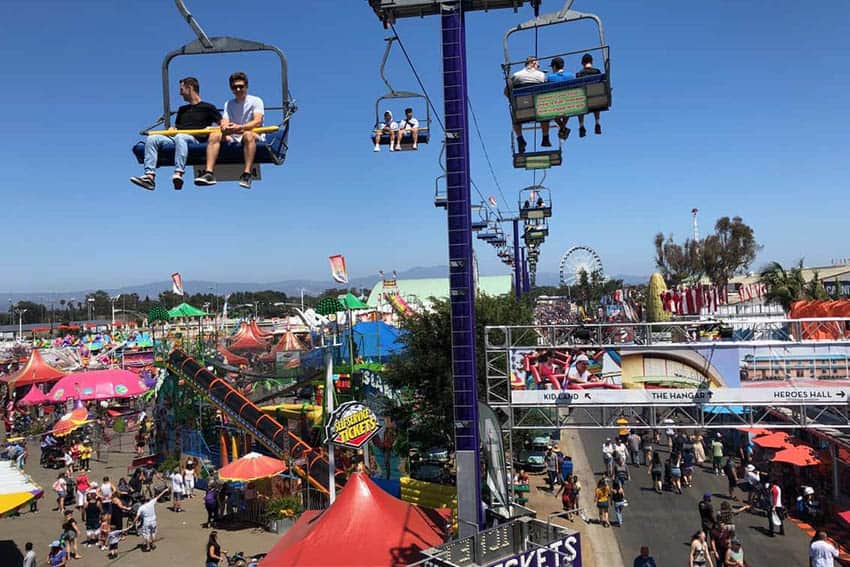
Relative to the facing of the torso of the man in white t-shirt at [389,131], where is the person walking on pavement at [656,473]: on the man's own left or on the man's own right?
on the man's own left

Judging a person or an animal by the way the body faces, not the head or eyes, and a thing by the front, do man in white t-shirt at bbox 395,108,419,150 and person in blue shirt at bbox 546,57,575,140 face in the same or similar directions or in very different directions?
very different directions

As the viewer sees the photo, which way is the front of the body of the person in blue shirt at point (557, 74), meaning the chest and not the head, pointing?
away from the camera

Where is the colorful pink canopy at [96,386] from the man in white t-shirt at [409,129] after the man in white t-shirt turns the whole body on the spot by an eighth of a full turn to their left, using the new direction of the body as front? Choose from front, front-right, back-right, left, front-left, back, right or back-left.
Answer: back

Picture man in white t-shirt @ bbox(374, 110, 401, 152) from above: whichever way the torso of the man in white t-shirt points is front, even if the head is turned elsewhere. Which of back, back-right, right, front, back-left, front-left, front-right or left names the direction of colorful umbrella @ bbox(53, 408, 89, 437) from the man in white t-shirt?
back-right

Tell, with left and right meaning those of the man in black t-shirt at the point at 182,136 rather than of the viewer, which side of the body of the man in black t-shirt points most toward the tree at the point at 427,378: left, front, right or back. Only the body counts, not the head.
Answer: back

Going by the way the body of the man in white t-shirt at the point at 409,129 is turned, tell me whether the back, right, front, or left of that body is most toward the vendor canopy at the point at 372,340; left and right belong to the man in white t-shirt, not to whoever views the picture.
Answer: back

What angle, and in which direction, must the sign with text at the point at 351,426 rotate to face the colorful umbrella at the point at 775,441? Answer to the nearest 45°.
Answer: approximately 90° to its left

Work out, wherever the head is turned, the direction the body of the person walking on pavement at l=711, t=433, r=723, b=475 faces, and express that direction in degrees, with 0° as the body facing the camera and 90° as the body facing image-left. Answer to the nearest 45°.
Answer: approximately 180°
